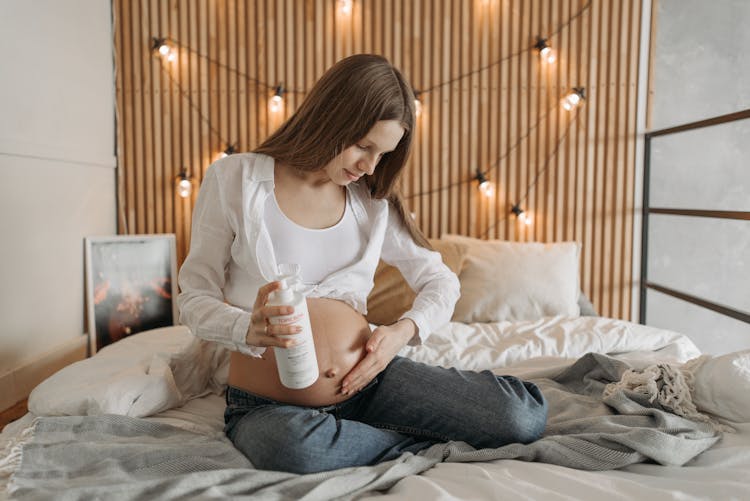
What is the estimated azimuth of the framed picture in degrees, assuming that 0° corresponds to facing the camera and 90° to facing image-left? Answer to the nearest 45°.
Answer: approximately 0°

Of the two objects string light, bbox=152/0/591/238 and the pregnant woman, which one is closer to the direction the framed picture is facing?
the pregnant woman

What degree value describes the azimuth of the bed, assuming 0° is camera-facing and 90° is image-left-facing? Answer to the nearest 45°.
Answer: approximately 0°
